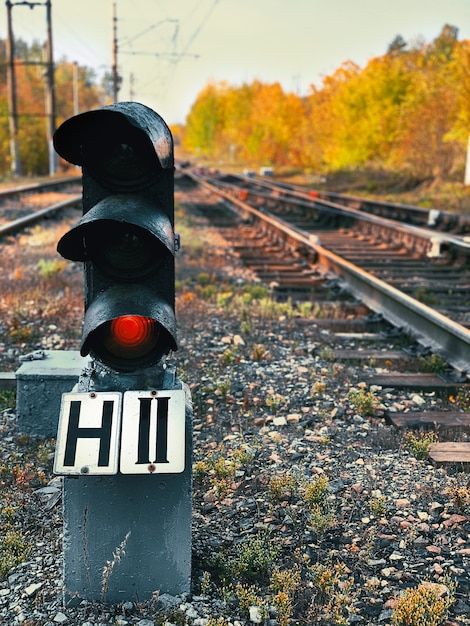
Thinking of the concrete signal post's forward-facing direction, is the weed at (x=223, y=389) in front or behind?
behind

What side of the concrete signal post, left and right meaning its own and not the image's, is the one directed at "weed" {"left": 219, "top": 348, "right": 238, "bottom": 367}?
back

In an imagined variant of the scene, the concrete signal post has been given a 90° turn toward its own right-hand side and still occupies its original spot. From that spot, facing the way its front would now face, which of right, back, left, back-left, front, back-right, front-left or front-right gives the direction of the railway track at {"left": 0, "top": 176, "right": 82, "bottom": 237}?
right

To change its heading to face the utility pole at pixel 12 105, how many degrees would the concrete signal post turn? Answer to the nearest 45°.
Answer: approximately 180°

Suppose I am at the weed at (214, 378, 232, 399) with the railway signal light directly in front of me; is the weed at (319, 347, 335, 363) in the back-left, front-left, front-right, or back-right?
back-left

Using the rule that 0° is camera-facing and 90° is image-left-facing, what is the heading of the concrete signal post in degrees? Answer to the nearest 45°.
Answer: approximately 0°

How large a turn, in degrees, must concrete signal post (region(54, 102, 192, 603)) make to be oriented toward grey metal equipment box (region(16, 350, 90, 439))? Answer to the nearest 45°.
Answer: approximately 180°

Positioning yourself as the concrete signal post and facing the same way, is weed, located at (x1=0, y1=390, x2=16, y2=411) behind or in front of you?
behind
